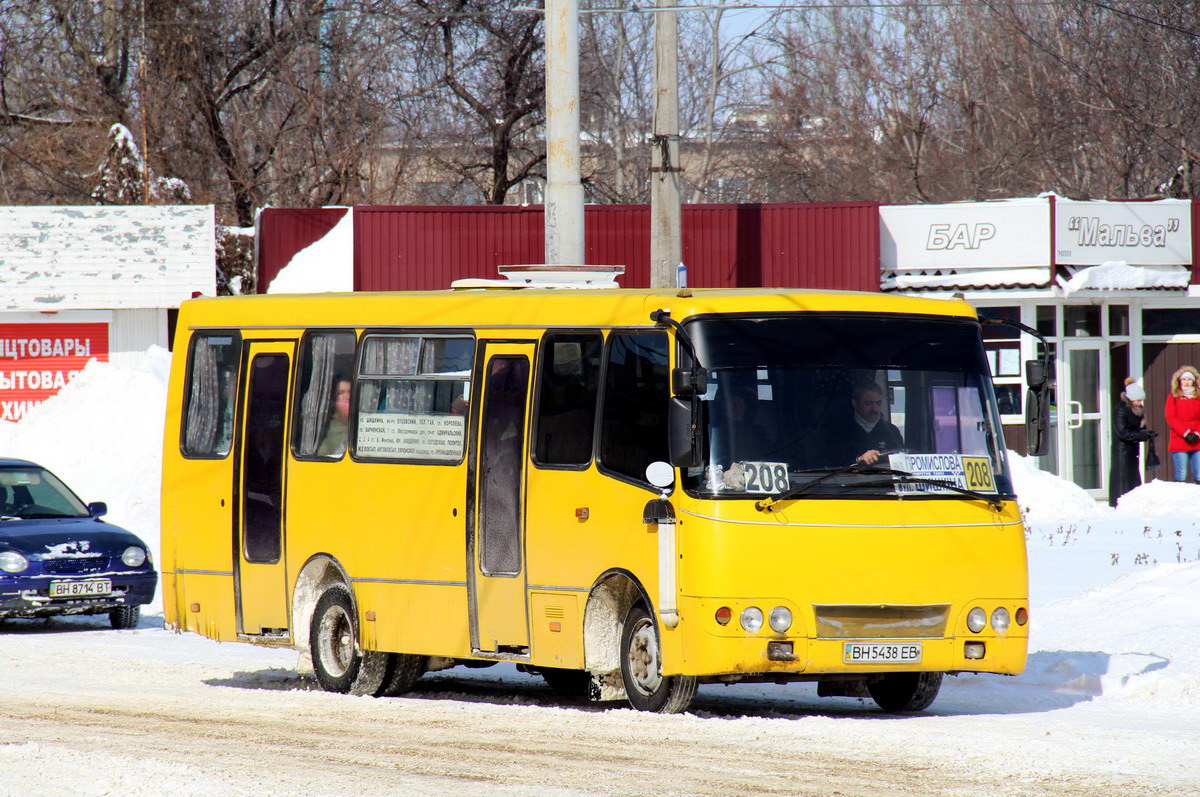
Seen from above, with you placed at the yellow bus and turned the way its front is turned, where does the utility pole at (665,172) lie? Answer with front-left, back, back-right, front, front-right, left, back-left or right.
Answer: back-left

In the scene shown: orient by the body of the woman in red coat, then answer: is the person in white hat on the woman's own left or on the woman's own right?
on the woman's own right

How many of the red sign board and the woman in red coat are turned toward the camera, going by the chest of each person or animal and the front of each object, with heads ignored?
2

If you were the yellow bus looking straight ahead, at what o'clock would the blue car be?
The blue car is roughly at 6 o'clock from the yellow bus.

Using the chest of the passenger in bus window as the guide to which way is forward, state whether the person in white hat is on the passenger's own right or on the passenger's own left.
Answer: on the passenger's own left

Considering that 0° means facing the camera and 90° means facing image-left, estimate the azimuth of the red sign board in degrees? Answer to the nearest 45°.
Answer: approximately 0°

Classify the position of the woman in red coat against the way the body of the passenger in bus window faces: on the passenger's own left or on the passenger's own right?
on the passenger's own left

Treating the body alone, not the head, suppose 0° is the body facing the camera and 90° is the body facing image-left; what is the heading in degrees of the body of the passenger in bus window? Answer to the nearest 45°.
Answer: approximately 315°

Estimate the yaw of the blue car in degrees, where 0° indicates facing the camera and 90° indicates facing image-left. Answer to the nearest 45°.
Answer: approximately 315°
